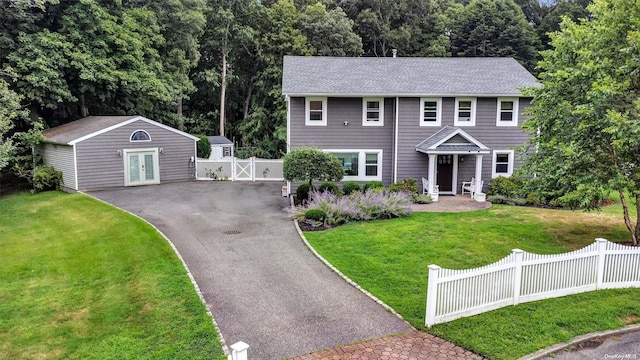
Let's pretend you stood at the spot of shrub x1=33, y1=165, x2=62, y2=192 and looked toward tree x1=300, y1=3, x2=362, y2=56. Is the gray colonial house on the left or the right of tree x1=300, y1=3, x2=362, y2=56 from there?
right

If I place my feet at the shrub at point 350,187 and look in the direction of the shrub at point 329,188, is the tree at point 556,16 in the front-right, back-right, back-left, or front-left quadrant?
back-right

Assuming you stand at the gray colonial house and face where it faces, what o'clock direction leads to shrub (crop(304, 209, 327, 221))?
The shrub is roughly at 1 o'clock from the gray colonial house.

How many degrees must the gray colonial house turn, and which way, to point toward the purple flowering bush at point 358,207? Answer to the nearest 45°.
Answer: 0° — it already faces it

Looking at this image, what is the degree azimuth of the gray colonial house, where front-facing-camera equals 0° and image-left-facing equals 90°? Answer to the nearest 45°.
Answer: approximately 0°

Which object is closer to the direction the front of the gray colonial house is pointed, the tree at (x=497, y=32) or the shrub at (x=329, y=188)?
the shrub

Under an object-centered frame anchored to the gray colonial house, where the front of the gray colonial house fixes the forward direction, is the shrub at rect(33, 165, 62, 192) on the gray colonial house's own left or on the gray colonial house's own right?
on the gray colonial house's own right

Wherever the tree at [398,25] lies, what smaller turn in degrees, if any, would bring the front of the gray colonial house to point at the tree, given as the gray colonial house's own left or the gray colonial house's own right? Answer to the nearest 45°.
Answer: approximately 180°

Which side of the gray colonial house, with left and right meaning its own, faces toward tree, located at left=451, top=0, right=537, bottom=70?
back

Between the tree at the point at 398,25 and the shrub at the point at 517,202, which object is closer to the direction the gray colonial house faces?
the shrub

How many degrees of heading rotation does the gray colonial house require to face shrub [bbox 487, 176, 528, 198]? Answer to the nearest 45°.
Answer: approximately 90° to its left
